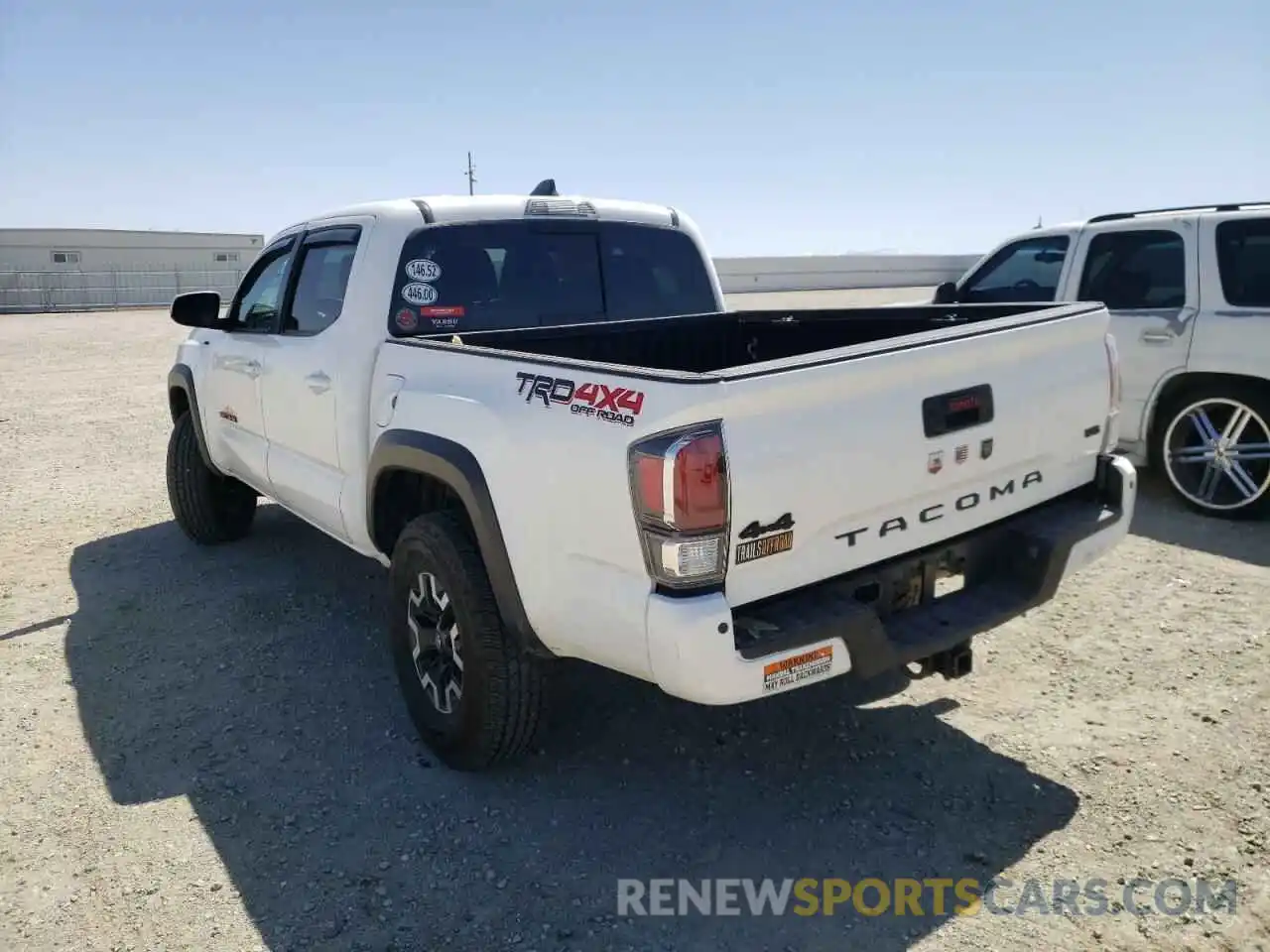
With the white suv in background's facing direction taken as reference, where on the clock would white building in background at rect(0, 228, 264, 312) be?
The white building in background is roughly at 1 o'clock from the white suv in background.

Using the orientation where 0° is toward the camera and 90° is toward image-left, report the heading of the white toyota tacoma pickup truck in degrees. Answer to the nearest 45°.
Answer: approximately 135°

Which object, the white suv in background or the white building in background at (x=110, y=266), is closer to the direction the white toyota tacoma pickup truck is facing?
the white building in background

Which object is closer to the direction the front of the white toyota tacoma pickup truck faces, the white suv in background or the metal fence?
the metal fence

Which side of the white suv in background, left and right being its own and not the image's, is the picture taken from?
left

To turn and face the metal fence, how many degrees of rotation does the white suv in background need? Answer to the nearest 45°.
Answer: approximately 45° to its right

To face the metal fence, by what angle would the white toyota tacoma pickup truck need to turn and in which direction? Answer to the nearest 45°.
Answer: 0° — it already faces it
